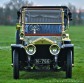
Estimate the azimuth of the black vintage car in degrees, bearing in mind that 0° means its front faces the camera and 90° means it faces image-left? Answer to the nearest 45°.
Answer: approximately 0°
